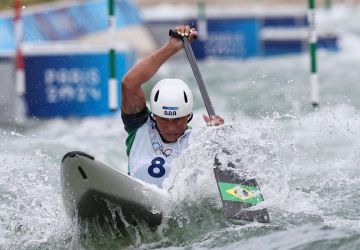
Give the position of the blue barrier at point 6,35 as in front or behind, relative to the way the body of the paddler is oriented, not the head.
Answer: behind

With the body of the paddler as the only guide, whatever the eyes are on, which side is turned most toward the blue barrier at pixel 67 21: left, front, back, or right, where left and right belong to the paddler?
back

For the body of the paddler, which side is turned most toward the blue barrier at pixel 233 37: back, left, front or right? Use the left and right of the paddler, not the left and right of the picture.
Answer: back

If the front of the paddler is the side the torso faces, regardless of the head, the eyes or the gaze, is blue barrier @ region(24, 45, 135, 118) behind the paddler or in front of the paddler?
behind
